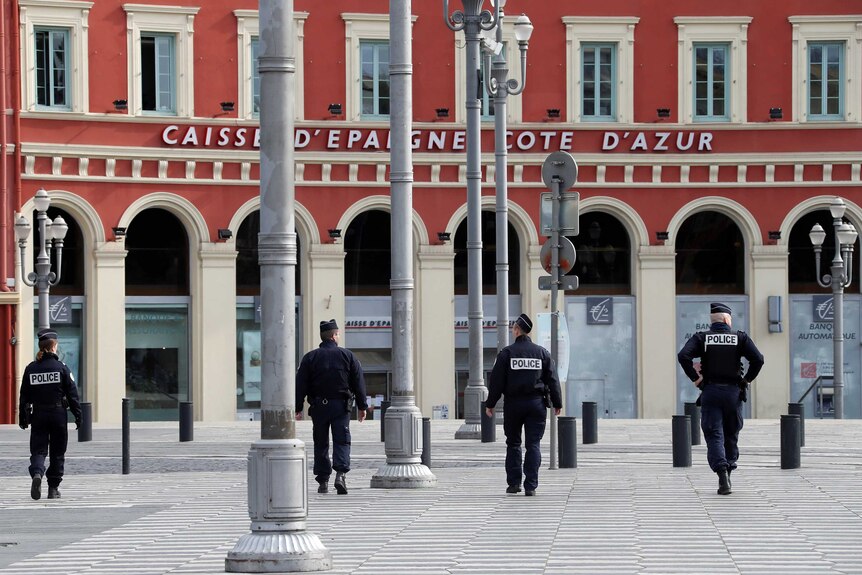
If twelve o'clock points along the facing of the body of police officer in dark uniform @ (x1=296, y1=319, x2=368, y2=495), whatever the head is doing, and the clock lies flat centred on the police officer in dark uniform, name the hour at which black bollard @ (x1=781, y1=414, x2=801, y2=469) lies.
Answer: The black bollard is roughly at 2 o'clock from the police officer in dark uniform.

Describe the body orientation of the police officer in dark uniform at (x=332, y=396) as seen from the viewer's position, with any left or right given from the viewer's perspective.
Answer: facing away from the viewer

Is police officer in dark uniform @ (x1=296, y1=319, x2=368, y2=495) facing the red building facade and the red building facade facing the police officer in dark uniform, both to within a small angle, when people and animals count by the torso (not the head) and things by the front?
yes

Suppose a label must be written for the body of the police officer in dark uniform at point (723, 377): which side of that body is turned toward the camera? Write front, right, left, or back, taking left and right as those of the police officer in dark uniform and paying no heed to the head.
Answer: back

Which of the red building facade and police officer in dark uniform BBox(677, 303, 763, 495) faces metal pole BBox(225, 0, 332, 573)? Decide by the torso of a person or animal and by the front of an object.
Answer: the red building facade

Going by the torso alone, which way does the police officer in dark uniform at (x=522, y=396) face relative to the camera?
away from the camera

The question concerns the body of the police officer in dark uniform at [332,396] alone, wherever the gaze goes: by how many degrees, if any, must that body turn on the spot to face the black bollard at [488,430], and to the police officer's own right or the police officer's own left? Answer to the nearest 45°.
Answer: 0° — they already face it

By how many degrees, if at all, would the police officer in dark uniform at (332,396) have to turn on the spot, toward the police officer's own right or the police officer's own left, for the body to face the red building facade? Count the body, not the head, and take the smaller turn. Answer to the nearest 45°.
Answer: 0° — they already face it

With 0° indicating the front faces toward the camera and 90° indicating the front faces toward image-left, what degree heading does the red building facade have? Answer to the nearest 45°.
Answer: approximately 0°
